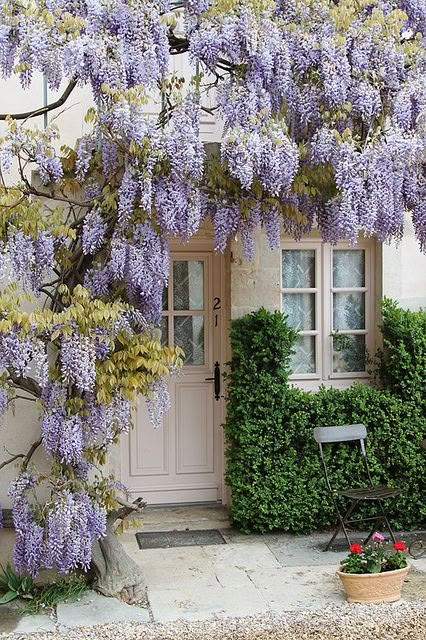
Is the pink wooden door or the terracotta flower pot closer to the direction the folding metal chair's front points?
the terracotta flower pot

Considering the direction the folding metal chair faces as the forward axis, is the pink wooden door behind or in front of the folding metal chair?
behind

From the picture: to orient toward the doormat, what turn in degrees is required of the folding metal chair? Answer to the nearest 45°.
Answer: approximately 135° to its right

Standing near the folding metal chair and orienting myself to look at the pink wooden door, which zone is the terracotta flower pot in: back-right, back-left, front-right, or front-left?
back-left

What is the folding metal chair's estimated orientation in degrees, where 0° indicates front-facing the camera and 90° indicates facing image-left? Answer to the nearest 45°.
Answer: approximately 315°

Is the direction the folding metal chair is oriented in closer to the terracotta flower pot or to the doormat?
the terracotta flower pot

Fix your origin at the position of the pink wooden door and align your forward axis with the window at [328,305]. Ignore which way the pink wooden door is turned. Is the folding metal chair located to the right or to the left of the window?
right
